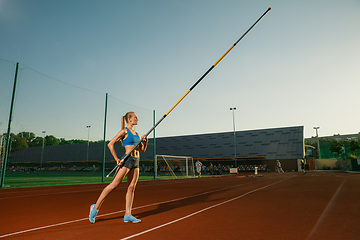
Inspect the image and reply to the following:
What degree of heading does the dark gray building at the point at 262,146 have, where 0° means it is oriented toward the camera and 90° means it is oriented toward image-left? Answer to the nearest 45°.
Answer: approximately 45°

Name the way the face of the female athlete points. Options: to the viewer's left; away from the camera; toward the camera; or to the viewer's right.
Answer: to the viewer's right
